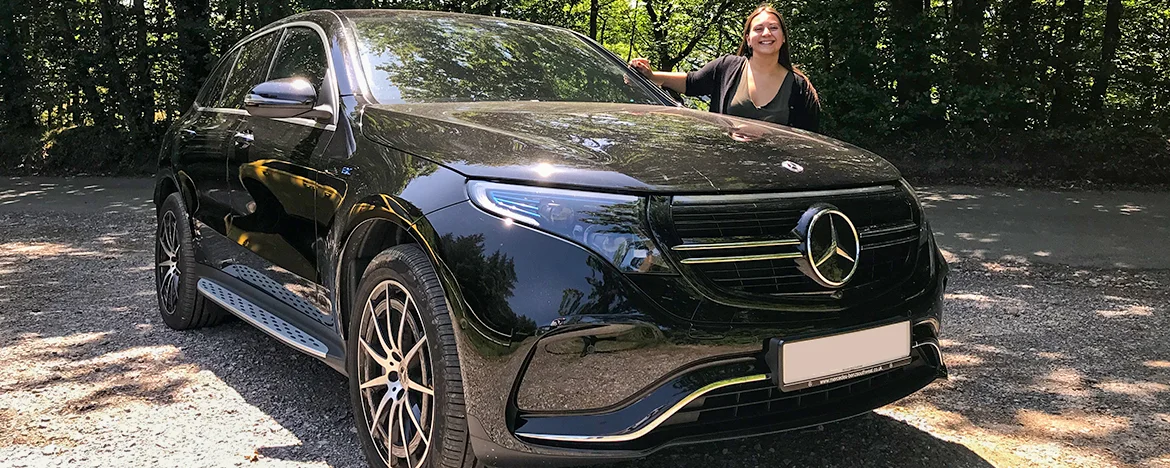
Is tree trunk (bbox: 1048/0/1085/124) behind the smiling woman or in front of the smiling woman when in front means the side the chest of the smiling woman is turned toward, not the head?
behind

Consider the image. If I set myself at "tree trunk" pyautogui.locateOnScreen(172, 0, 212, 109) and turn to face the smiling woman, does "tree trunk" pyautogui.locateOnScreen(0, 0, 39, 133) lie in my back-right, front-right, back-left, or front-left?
back-right

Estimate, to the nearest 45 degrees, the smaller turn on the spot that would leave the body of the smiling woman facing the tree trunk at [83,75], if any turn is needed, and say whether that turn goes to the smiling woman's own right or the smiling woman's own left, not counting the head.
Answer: approximately 135° to the smiling woman's own right

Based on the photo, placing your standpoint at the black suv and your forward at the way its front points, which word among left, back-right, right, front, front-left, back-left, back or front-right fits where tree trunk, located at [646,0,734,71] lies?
back-left

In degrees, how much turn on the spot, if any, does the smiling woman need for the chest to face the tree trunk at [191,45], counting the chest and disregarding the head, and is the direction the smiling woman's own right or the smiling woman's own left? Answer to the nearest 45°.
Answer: approximately 135° to the smiling woman's own right

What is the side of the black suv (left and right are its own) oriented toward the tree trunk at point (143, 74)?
back

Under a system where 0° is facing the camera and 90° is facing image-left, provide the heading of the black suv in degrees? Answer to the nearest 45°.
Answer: approximately 315°

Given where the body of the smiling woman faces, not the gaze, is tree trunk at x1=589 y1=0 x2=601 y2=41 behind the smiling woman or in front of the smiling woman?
behind

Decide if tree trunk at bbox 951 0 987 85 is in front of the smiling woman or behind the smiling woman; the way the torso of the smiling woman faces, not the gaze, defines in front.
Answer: behind

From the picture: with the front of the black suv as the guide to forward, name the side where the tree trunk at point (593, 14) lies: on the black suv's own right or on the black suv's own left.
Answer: on the black suv's own left

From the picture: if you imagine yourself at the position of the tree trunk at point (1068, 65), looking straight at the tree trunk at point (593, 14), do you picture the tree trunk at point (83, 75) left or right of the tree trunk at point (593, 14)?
left

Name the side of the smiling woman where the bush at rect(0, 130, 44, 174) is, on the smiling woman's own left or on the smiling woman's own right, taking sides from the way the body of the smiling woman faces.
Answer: on the smiling woman's own right

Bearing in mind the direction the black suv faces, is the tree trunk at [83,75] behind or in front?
behind
